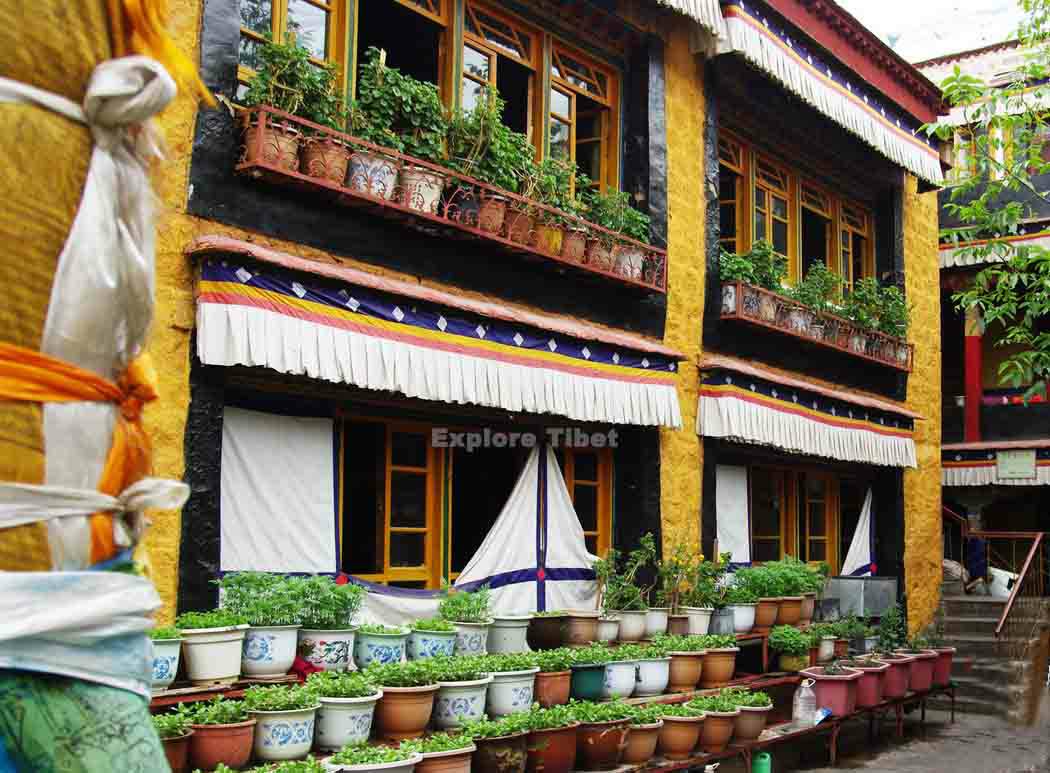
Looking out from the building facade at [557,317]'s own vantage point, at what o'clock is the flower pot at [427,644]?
The flower pot is roughly at 2 o'clock from the building facade.

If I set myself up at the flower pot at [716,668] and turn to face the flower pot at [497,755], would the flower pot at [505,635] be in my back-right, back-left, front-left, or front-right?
front-right

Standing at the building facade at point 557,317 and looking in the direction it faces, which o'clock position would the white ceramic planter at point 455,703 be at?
The white ceramic planter is roughly at 2 o'clock from the building facade.

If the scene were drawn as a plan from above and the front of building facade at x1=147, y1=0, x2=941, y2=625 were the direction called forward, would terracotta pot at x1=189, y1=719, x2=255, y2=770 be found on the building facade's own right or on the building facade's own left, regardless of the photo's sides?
on the building facade's own right

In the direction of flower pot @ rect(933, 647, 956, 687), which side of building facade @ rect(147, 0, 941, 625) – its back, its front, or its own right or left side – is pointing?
left

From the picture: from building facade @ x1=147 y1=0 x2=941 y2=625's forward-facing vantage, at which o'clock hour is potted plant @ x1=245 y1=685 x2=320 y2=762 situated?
The potted plant is roughly at 2 o'clock from the building facade.

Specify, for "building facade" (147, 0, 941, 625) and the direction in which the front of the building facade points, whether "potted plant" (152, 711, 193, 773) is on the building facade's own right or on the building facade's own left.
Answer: on the building facade's own right

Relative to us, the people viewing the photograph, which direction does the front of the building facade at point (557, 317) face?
facing the viewer and to the right of the viewer
